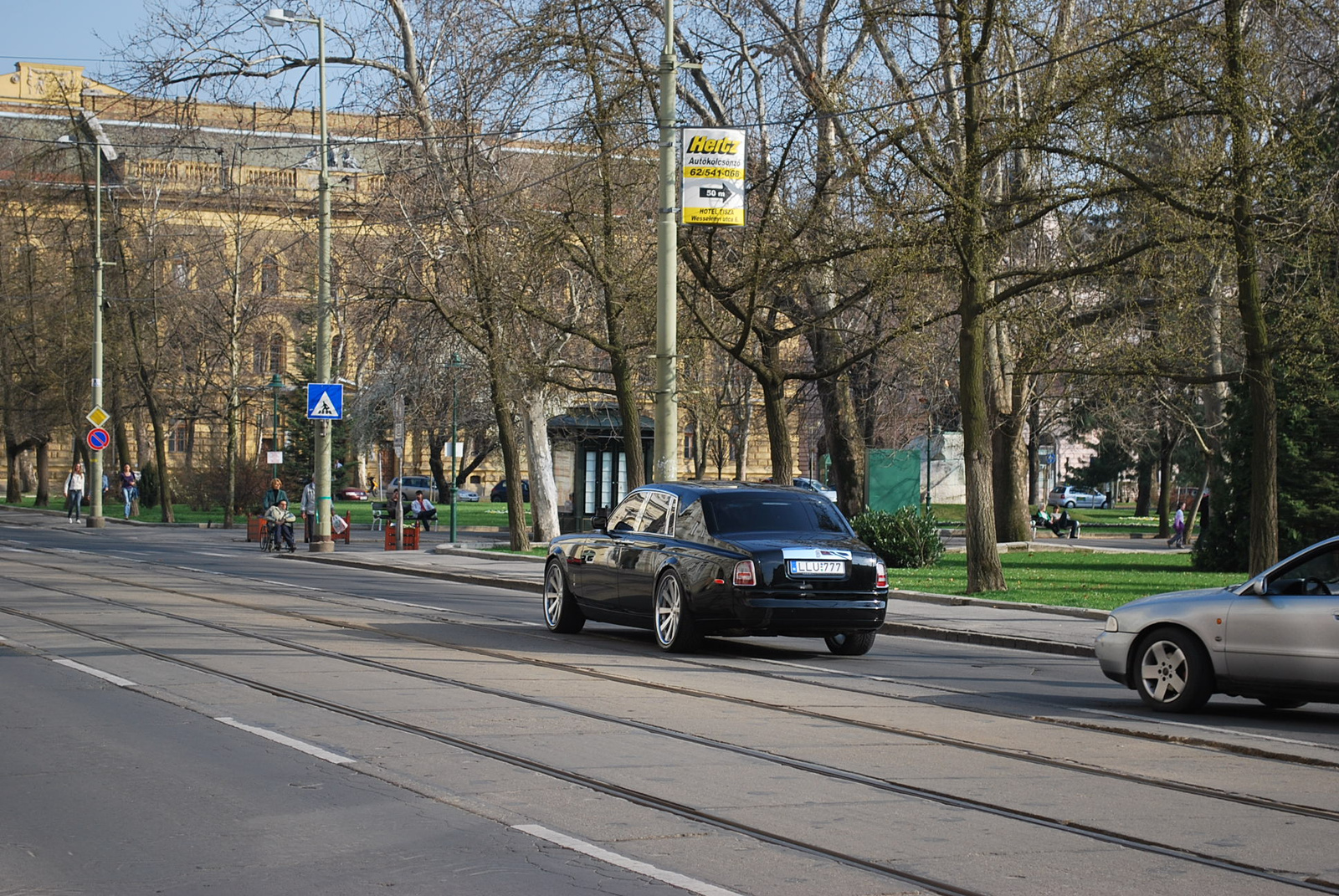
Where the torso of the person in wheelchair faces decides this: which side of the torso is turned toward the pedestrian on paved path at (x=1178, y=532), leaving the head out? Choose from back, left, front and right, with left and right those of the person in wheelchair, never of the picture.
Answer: left

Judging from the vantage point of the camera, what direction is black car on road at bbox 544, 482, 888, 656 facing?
facing away from the viewer and to the left of the viewer

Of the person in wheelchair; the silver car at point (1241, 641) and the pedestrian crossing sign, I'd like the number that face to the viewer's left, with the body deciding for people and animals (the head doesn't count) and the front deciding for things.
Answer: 1

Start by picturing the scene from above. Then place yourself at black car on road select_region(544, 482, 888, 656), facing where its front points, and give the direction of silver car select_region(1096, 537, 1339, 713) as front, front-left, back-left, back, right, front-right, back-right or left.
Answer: back

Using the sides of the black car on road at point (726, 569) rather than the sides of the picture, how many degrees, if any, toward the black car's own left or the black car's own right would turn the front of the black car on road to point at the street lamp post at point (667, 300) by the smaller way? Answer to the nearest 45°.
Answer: approximately 45° to the black car's own right

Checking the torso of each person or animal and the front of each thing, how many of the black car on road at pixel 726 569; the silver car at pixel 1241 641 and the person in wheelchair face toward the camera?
1

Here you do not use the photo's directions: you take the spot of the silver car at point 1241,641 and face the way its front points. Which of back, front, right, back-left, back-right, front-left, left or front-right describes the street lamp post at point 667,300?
front-right

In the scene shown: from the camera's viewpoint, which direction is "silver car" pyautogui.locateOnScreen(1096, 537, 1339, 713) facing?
to the viewer's left

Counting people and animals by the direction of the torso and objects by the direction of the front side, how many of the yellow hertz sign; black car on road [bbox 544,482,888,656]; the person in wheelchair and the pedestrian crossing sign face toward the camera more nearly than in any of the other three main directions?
3

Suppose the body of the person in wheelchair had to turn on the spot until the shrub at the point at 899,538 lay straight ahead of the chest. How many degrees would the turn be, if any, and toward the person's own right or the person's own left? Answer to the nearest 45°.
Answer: approximately 45° to the person's own left

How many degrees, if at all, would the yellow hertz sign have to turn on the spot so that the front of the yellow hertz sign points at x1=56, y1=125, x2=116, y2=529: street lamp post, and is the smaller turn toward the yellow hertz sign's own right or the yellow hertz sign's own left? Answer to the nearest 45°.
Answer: approximately 135° to the yellow hertz sign's own right
